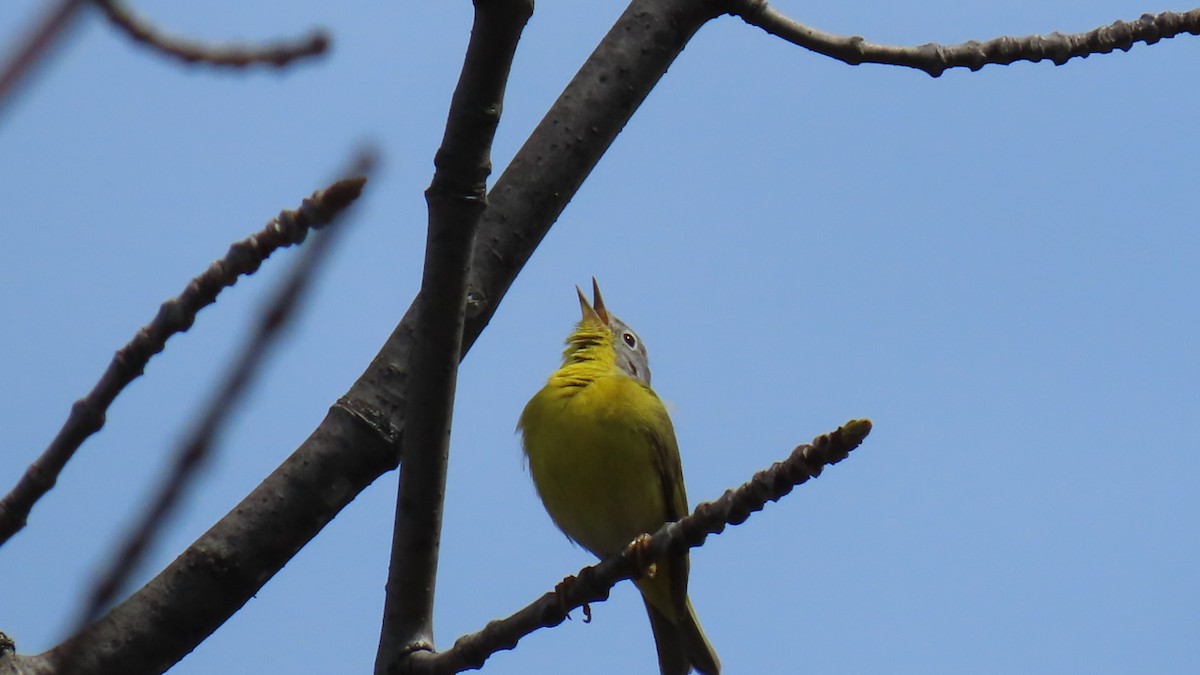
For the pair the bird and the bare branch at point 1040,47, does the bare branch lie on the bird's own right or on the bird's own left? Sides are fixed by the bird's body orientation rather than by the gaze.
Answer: on the bird's own left

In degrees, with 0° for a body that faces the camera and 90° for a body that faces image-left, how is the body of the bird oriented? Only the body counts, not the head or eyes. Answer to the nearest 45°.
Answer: approximately 45°
